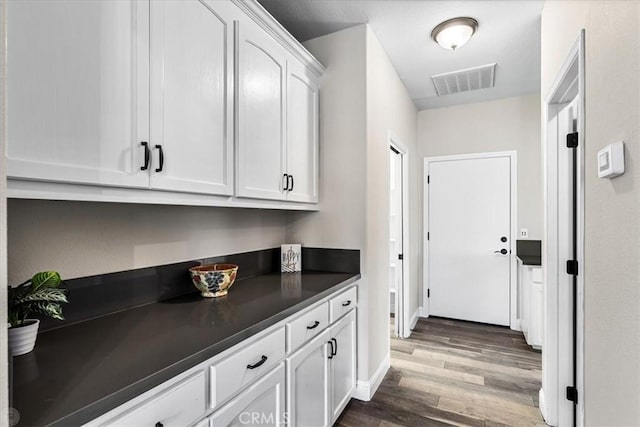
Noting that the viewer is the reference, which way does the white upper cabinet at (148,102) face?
facing the viewer and to the right of the viewer

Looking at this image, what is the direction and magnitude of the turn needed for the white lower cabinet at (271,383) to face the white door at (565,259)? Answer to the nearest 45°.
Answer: approximately 45° to its left

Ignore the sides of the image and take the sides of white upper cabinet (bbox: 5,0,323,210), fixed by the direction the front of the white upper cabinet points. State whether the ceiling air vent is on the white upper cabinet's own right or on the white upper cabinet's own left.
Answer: on the white upper cabinet's own left

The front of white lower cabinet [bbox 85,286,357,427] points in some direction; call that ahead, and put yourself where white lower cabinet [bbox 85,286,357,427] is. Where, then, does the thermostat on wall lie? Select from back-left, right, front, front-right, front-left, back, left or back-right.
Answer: front

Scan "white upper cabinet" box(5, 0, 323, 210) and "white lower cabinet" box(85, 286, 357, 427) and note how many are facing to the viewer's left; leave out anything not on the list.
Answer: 0

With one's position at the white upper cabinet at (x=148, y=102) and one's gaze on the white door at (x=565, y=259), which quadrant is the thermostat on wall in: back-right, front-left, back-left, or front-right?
front-right

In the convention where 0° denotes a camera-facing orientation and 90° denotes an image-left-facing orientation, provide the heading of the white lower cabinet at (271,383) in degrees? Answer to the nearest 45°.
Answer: approximately 315°

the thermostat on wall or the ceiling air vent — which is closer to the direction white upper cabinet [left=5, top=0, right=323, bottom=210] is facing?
the thermostat on wall

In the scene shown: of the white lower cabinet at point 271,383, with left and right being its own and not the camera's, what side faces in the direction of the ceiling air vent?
left
